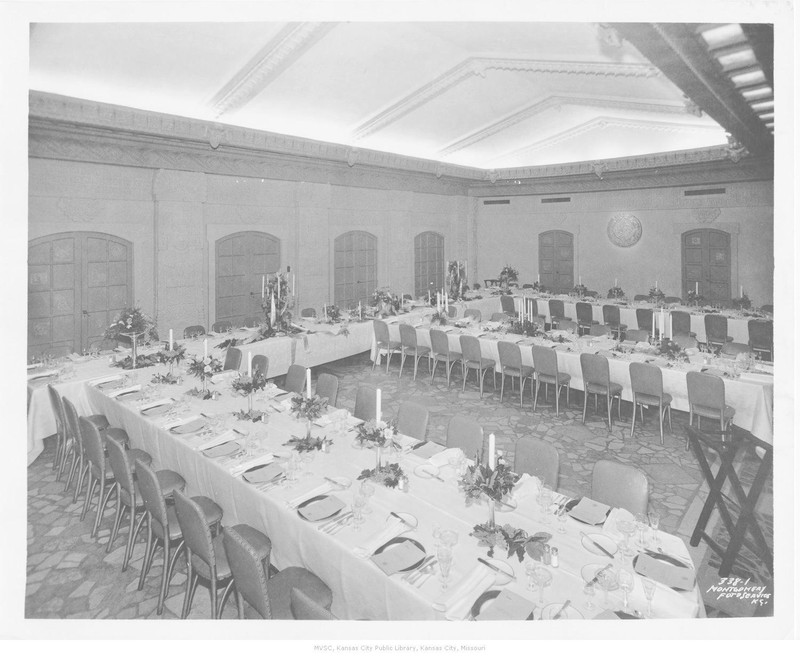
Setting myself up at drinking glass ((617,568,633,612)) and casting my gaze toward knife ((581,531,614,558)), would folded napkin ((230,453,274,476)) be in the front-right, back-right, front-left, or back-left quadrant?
front-left

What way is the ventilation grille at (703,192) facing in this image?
toward the camera

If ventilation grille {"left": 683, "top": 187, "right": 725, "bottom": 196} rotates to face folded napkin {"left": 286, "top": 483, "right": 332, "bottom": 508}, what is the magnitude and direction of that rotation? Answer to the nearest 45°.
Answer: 0° — it already faces it

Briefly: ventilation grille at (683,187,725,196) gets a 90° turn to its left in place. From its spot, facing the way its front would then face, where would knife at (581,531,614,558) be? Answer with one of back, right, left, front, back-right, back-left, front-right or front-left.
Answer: right

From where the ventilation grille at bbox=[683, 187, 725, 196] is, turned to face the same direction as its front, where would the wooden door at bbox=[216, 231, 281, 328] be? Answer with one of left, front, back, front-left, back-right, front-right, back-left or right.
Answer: front-right

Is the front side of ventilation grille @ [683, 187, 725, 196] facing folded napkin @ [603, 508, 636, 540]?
yes

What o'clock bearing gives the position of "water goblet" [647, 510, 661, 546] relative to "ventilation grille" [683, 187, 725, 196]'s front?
The water goblet is roughly at 12 o'clock from the ventilation grille.

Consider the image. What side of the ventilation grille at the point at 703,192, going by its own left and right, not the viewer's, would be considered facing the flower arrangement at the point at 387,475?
front

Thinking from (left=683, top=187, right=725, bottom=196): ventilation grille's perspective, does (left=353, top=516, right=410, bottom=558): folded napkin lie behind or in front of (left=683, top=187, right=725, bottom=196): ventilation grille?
in front

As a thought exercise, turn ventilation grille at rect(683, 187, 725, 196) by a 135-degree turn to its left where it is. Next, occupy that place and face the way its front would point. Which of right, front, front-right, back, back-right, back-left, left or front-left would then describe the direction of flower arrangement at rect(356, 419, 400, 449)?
back-right

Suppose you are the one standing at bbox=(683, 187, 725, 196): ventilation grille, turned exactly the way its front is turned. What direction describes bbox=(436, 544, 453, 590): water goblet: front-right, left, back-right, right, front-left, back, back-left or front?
front

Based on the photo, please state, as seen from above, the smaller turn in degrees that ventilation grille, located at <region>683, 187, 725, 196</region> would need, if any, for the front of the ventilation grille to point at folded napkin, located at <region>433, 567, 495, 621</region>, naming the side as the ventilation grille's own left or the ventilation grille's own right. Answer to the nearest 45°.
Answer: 0° — it already faces it

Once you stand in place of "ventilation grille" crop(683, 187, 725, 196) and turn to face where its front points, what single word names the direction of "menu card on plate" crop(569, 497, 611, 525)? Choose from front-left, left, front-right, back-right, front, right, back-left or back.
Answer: front

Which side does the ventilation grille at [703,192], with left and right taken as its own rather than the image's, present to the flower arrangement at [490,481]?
front
